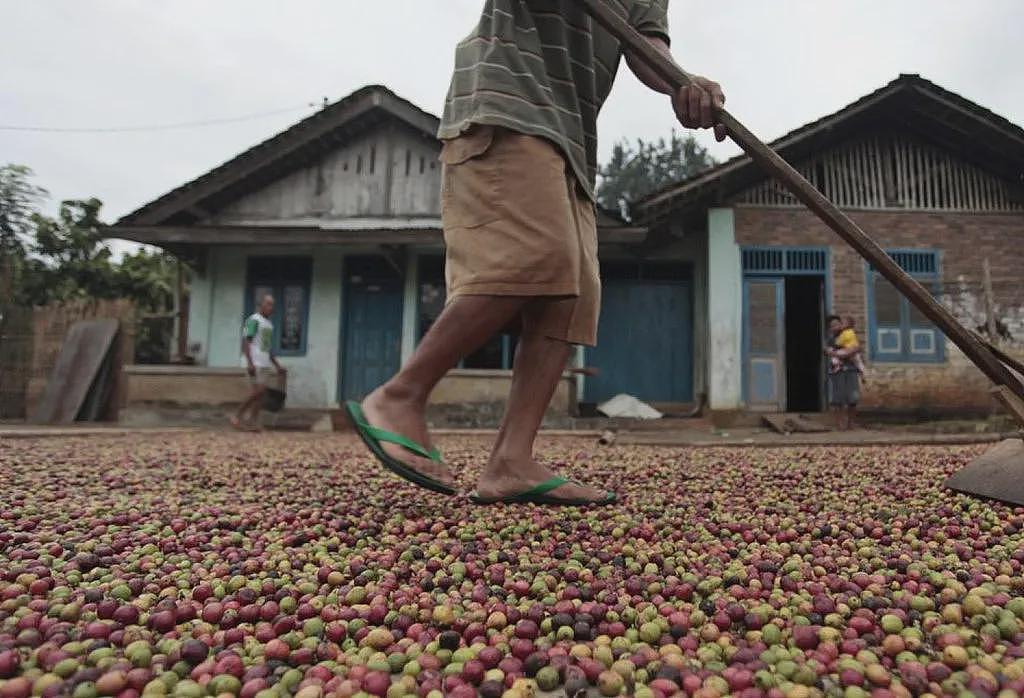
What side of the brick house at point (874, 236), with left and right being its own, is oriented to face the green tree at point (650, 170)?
back

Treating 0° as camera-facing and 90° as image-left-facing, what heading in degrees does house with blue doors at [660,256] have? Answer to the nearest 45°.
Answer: approximately 0°

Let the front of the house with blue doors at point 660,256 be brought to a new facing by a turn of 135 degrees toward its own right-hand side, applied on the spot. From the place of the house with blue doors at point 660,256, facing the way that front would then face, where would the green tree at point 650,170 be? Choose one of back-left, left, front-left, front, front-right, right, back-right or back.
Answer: front-right

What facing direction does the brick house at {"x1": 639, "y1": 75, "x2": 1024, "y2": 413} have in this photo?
toward the camera

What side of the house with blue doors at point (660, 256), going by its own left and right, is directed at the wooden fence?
right

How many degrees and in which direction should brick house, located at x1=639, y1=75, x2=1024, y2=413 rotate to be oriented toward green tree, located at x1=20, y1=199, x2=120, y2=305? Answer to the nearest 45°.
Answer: approximately 90° to its right

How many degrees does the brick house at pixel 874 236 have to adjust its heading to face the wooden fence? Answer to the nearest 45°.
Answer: approximately 45° to its right
